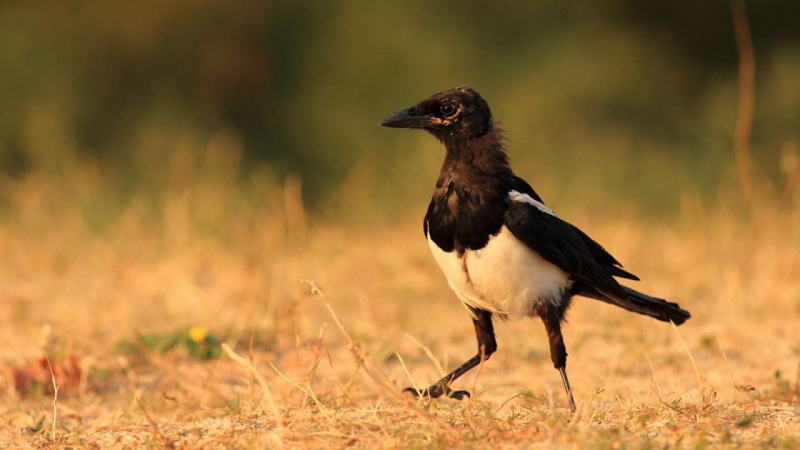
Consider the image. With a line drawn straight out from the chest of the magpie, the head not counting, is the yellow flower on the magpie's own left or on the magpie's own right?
on the magpie's own right

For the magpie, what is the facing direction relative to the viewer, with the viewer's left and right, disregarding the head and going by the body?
facing the viewer and to the left of the viewer
